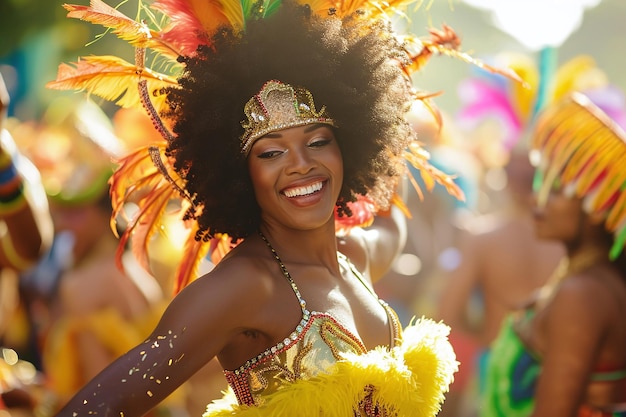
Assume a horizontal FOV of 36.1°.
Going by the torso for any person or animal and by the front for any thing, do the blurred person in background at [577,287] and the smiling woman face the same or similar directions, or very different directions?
very different directions

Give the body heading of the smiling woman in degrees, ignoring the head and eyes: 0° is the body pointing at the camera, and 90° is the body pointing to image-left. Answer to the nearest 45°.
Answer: approximately 315°

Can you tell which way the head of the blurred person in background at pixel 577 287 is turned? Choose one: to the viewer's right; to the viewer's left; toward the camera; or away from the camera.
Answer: to the viewer's left

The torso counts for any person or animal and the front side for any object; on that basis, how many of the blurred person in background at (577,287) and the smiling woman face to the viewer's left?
1

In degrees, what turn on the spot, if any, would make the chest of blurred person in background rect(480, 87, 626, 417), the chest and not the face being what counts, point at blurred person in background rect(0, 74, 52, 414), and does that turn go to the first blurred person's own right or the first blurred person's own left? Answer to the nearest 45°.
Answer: approximately 45° to the first blurred person's own left

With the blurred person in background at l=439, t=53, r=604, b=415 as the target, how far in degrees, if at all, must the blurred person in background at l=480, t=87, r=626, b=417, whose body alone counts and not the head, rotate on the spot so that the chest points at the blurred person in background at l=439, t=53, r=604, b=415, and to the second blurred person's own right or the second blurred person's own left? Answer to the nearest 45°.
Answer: approximately 90° to the second blurred person's own right

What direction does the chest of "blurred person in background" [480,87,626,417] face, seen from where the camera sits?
to the viewer's left

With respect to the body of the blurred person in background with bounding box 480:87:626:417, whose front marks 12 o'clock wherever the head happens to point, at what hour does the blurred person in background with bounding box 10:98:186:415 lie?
the blurred person in background with bounding box 10:98:186:415 is roughly at 12 o'clock from the blurred person in background with bounding box 480:87:626:417.

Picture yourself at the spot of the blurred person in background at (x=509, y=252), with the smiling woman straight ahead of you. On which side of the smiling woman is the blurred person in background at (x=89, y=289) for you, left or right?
right

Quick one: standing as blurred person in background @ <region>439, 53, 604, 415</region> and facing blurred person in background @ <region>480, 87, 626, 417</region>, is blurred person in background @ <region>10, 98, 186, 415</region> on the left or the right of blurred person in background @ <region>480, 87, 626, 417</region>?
right
